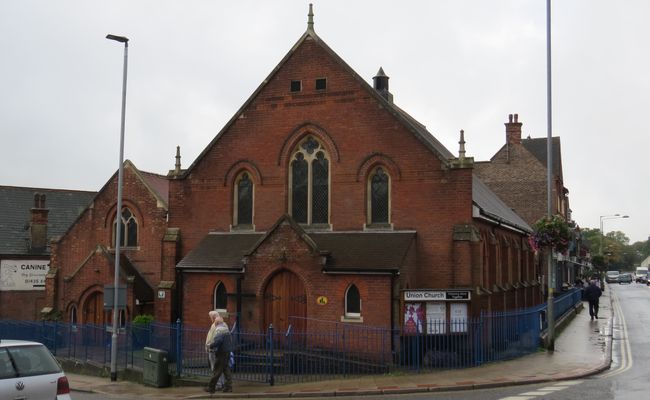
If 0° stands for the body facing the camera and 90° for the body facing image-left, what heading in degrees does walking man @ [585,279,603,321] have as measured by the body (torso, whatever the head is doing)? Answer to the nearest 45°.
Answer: approximately 180°

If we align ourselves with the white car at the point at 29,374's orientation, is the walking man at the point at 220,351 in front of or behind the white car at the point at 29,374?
in front

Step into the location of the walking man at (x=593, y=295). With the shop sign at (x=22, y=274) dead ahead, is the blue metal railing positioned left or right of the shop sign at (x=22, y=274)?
left

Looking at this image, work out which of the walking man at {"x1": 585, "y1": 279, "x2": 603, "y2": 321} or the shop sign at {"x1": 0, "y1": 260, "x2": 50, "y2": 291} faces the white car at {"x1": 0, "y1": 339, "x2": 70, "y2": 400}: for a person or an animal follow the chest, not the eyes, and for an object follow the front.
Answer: the shop sign

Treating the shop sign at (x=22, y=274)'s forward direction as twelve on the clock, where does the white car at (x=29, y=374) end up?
The white car is roughly at 12 o'clock from the shop sign.

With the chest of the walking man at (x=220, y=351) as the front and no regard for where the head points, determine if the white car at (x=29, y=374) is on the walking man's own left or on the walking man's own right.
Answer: on the walking man's own left

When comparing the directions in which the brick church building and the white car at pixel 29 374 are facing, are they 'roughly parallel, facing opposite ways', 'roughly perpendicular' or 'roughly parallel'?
roughly parallel, facing opposite ways

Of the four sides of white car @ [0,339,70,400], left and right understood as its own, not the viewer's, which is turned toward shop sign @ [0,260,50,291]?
front

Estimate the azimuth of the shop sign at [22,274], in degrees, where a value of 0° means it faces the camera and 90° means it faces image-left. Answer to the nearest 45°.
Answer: approximately 0°

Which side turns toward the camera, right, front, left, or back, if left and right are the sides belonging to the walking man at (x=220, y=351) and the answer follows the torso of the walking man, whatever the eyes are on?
left

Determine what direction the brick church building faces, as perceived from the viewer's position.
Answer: facing the viewer

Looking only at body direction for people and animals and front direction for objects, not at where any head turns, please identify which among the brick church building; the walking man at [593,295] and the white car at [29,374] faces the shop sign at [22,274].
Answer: the white car

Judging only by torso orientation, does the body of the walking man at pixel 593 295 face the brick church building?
no

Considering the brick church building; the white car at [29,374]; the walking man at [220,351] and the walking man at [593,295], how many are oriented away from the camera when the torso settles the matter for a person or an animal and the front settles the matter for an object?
2
